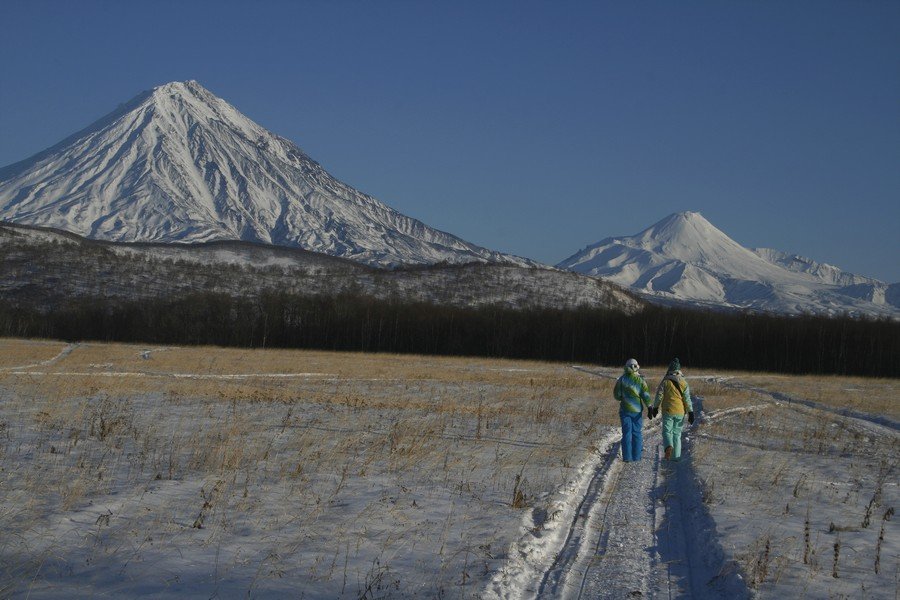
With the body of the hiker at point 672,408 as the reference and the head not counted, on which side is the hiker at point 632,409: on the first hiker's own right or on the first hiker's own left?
on the first hiker's own left

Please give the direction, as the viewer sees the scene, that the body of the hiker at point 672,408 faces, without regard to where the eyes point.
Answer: away from the camera
